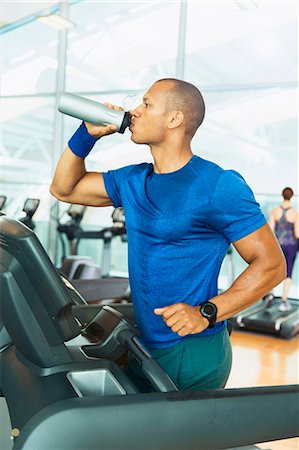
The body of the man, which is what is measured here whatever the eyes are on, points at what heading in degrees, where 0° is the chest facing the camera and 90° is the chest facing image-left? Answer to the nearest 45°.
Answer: approximately 45°

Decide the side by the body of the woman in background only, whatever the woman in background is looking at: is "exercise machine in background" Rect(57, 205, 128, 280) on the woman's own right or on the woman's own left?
on the woman's own left

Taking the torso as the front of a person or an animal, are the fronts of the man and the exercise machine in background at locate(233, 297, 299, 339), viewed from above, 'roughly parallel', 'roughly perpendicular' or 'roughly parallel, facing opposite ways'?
roughly parallel, facing opposite ways

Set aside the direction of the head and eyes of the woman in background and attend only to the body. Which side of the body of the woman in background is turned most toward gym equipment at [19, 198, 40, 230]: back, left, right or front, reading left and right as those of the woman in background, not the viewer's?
left

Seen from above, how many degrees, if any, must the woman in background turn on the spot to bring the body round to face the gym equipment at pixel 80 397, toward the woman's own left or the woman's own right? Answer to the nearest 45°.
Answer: approximately 180°

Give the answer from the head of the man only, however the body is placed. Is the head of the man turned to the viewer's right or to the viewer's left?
to the viewer's left

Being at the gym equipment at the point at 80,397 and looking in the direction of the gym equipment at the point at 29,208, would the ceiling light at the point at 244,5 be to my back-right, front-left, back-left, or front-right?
front-right

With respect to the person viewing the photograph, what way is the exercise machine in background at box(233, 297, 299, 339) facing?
facing away from the viewer and to the right of the viewer

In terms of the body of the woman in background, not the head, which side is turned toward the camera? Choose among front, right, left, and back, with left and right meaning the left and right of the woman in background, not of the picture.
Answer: back

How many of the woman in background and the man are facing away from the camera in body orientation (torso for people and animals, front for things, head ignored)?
1

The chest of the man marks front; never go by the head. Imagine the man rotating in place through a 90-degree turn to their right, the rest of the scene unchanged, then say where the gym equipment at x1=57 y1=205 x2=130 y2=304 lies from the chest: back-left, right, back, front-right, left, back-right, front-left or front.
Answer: front-right

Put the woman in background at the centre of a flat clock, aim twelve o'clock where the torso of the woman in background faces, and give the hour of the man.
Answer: The man is roughly at 6 o'clock from the woman in background.

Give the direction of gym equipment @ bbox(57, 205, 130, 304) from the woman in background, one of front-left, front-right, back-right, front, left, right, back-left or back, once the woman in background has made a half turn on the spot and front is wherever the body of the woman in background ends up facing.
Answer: front-right

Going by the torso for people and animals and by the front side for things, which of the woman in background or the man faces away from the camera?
the woman in background
